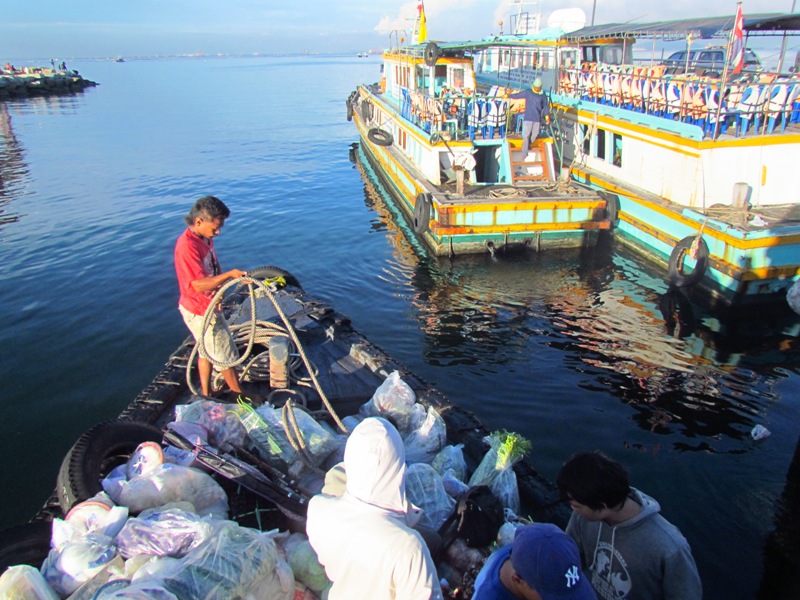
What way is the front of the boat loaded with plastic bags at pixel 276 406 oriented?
away from the camera

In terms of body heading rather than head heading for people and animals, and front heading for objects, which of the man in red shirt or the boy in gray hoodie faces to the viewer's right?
the man in red shirt

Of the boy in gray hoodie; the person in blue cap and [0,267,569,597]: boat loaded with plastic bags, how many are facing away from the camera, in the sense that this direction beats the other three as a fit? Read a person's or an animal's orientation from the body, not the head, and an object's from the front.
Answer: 1

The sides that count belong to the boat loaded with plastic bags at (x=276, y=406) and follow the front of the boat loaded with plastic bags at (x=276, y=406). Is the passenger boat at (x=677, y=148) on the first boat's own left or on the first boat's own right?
on the first boat's own right

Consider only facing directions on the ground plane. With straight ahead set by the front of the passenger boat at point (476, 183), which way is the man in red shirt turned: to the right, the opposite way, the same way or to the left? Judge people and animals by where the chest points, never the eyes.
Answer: to the right

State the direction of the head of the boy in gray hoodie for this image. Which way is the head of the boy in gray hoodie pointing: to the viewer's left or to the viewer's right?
to the viewer's left

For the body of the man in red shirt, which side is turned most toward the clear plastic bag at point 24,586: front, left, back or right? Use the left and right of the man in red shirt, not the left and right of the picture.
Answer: right

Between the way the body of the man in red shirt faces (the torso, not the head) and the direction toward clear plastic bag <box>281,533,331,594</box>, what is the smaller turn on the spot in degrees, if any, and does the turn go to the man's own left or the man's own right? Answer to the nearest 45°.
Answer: approximately 90° to the man's own right

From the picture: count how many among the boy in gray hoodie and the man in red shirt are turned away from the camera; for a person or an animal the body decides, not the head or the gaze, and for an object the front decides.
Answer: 0

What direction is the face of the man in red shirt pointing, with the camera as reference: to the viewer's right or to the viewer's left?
to the viewer's right

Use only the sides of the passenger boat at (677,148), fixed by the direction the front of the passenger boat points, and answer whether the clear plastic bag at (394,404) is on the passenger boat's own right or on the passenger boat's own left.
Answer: on the passenger boat's own left

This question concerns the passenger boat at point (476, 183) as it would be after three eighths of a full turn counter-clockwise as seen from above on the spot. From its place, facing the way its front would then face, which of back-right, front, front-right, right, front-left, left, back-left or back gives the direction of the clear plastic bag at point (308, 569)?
front

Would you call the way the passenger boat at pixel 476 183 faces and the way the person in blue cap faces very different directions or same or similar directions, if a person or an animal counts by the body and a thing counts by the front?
very different directions

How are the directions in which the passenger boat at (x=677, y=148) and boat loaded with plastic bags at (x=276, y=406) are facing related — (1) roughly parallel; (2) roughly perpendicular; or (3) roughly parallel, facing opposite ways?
roughly parallel

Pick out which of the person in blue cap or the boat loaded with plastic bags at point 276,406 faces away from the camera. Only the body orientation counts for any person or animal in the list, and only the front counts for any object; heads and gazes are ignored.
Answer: the boat loaded with plastic bags

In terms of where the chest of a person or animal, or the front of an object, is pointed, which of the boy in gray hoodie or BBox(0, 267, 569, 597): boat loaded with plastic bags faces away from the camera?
the boat loaded with plastic bags

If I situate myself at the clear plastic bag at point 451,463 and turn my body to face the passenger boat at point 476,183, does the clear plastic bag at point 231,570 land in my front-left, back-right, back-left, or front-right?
back-left
